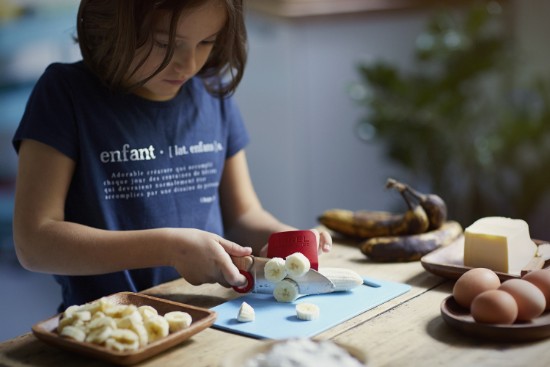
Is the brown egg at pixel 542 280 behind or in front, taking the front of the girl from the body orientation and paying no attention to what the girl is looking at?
in front

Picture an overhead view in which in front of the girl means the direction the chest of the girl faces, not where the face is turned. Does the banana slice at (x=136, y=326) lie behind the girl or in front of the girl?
in front

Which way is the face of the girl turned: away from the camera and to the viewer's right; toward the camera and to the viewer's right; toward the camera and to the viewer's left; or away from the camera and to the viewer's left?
toward the camera and to the viewer's right

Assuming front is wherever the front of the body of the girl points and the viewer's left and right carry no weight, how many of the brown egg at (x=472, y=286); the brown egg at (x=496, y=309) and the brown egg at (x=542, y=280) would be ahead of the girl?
3

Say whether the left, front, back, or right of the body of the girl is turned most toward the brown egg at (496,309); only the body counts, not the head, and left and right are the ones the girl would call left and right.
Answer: front

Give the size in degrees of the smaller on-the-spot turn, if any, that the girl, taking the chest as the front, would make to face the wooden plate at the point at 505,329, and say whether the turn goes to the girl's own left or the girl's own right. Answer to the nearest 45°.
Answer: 0° — they already face it

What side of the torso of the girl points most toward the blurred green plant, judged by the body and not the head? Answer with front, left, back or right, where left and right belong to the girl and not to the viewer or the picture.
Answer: left

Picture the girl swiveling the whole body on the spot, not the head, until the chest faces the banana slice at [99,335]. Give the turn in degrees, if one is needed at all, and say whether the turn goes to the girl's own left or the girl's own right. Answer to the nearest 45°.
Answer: approximately 45° to the girl's own right

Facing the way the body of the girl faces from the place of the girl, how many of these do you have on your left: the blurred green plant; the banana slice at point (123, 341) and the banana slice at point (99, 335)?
1

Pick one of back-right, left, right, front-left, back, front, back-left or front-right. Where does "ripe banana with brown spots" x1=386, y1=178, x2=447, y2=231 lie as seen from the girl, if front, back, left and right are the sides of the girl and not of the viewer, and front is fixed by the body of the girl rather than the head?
front-left

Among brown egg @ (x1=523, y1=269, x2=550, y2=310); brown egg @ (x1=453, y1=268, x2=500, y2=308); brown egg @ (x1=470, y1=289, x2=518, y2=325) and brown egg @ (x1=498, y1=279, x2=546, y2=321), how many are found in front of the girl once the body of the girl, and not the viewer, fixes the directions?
4

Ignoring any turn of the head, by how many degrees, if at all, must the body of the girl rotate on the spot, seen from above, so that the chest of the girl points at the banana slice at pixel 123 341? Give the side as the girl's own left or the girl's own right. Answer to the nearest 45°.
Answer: approximately 45° to the girl's own right

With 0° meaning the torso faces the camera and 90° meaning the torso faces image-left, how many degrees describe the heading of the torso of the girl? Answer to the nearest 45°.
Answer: approximately 315°
